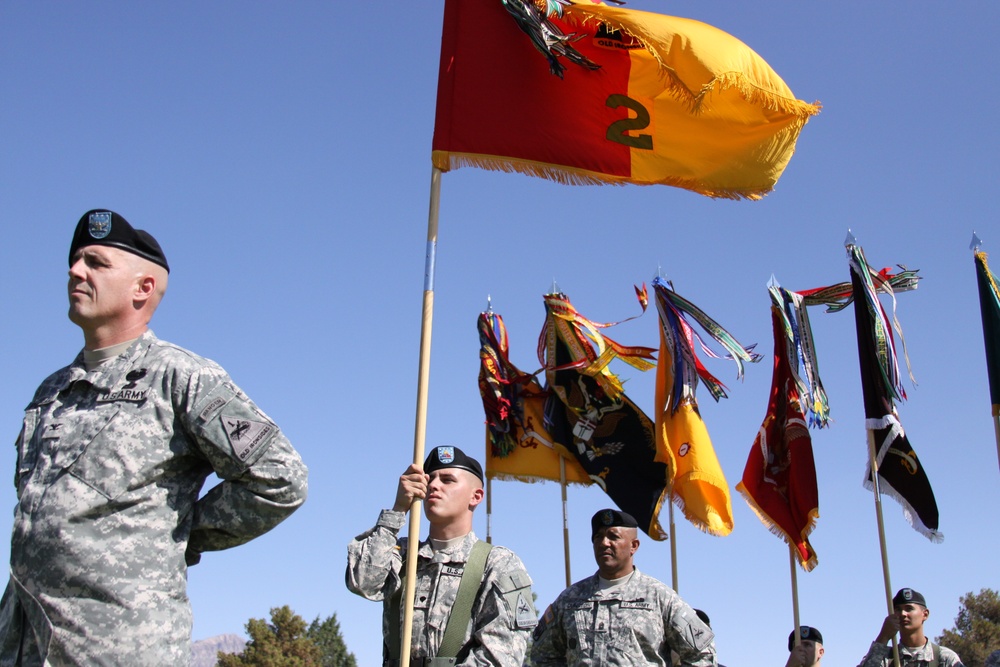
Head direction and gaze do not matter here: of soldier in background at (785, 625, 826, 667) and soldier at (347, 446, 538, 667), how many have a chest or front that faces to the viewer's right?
0

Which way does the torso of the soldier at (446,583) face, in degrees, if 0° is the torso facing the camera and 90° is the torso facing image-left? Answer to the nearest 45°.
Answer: approximately 45°

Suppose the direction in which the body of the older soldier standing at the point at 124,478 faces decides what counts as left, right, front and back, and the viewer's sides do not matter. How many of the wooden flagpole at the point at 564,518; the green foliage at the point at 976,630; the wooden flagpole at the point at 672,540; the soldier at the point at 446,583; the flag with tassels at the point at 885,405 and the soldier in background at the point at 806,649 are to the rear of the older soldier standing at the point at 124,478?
6

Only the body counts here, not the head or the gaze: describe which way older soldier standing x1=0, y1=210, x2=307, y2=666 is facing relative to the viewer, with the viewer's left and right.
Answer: facing the viewer and to the left of the viewer

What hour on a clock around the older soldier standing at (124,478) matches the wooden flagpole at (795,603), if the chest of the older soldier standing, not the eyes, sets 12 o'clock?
The wooden flagpole is roughly at 6 o'clock from the older soldier standing.

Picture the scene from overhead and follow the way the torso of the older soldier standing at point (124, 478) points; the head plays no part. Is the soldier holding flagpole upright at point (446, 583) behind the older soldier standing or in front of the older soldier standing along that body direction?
behind

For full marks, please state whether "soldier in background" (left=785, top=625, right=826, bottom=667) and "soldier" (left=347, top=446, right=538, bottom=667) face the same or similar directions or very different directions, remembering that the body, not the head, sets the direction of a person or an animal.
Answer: same or similar directions

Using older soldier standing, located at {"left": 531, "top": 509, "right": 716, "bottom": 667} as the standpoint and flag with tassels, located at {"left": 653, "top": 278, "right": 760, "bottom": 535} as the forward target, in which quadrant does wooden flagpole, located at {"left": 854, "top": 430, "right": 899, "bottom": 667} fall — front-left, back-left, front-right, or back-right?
front-right

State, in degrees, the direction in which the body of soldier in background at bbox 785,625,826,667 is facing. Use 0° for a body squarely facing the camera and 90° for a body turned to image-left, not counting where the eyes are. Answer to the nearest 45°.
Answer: approximately 45°

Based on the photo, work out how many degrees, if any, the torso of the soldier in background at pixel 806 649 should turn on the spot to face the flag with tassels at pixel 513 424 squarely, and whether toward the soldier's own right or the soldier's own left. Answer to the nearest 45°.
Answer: approximately 45° to the soldier's own right

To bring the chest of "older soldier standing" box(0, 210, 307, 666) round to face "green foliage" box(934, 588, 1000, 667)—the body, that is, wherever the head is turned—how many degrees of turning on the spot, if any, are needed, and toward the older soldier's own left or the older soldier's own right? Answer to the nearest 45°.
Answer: approximately 180°

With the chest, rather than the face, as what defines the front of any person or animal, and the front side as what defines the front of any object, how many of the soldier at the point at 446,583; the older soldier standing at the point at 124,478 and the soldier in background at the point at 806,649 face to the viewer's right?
0
